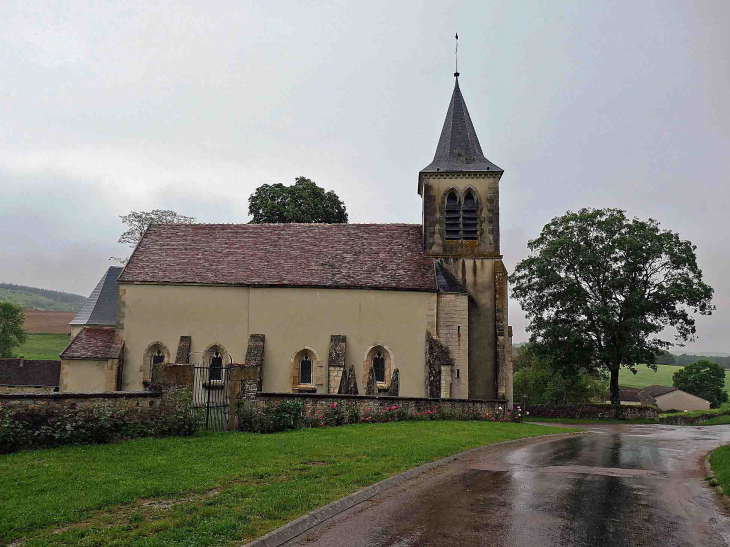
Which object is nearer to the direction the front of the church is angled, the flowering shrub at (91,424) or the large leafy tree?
the large leafy tree

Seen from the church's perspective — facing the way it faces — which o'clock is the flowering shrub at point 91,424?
The flowering shrub is roughly at 4 o'clock from the church.

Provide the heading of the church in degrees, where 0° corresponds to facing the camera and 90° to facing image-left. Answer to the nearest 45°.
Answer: approximately 270°

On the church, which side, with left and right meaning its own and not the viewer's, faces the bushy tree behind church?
left

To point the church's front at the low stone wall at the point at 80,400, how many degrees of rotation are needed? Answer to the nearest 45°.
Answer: approximately 135° to its right

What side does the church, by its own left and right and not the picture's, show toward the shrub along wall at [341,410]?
right

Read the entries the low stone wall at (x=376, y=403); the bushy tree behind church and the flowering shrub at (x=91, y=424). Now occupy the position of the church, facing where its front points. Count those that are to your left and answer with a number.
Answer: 1

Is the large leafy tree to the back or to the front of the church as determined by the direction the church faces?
to the front

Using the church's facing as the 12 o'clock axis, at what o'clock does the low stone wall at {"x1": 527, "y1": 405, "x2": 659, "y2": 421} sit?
The low stone wall is roughly at 11 o'clock from the church.
